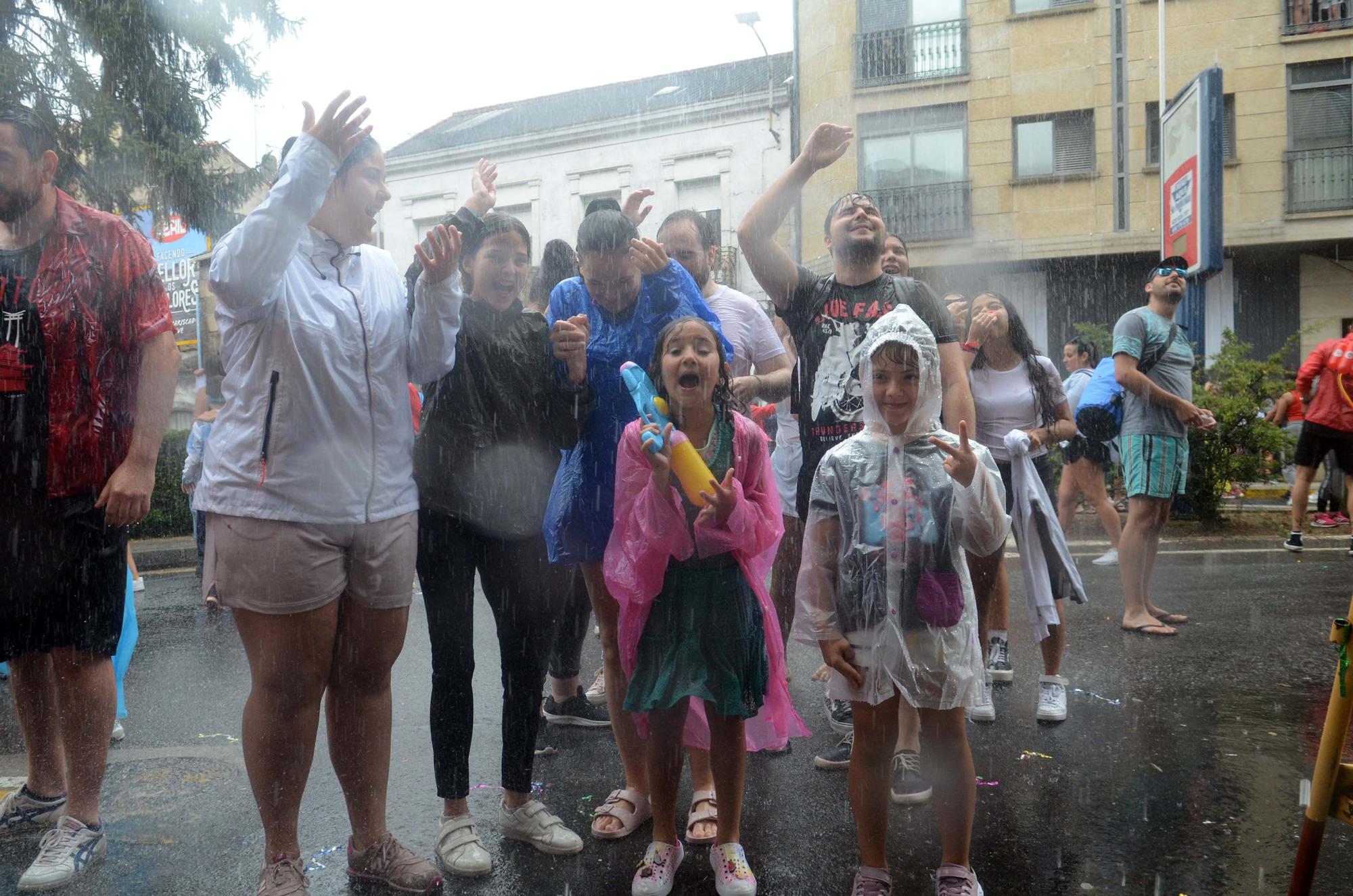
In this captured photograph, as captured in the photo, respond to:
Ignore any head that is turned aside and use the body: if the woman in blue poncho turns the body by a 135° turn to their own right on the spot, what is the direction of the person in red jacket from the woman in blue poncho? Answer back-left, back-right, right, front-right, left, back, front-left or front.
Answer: right

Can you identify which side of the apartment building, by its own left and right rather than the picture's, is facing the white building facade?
right

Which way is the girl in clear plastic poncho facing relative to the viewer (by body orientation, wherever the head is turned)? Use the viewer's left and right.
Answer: facing the viewer

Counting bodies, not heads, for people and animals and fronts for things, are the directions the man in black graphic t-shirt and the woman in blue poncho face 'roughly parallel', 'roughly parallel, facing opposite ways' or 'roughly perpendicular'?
roughly parallel

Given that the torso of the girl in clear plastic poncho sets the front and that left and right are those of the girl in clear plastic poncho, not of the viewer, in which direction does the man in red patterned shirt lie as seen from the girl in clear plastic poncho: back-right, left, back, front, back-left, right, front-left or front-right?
right

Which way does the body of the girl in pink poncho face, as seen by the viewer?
toward the camera

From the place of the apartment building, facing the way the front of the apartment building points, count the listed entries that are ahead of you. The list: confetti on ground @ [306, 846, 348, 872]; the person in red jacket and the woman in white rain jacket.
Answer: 3

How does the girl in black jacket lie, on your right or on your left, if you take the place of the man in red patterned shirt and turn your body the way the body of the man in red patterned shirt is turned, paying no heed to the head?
on your left

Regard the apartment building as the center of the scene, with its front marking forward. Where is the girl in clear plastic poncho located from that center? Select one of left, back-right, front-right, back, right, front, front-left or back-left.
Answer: front

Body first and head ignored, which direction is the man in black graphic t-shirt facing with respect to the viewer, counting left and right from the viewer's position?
facing the viewer

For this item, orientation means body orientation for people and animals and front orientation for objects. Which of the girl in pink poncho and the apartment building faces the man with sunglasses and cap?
the apartment building

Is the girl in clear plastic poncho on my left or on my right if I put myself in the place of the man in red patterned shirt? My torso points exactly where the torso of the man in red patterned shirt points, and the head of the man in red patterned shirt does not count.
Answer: on my left

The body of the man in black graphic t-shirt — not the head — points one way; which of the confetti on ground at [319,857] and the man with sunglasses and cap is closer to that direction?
the confetti on ground

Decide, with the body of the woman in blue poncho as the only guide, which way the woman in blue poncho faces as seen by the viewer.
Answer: toward the camera

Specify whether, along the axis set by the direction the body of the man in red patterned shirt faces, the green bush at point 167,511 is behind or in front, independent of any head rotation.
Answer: behind

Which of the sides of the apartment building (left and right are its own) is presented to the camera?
front
